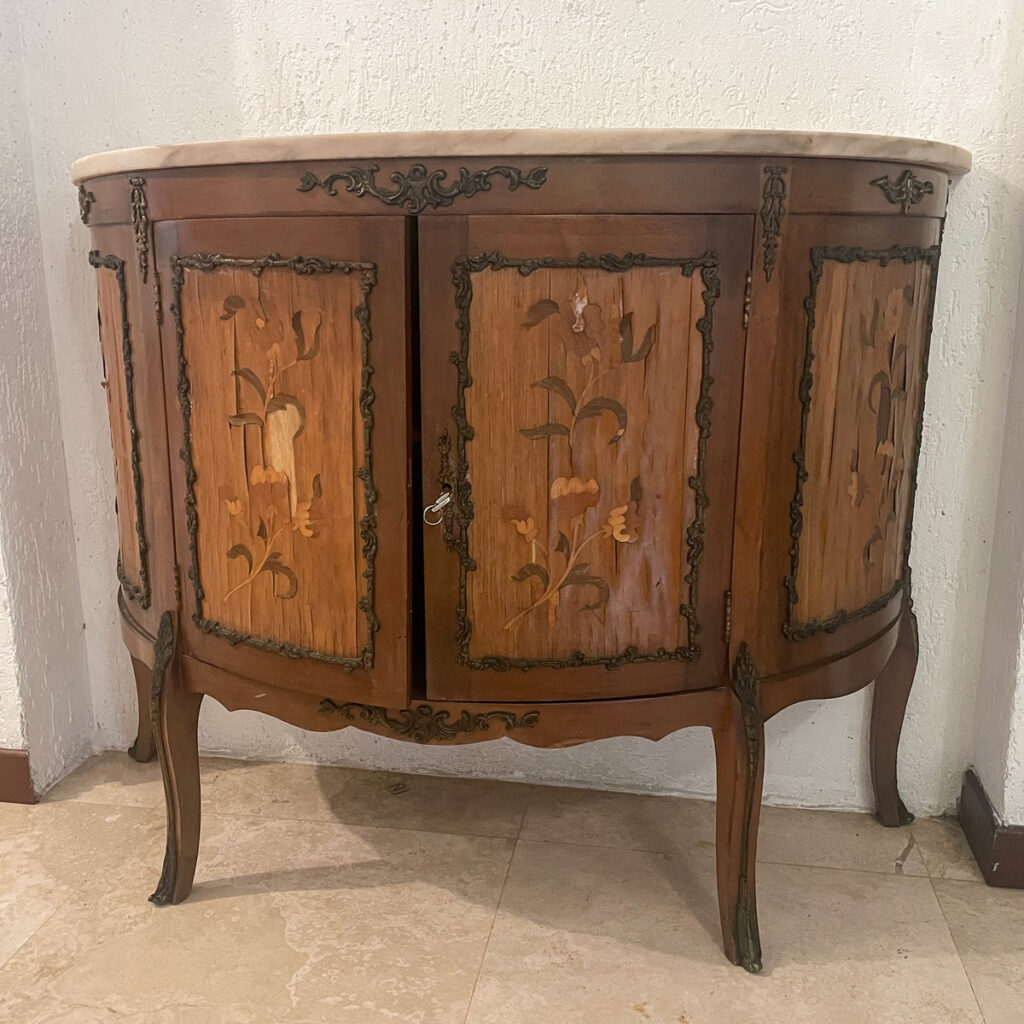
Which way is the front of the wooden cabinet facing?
toward the camera
